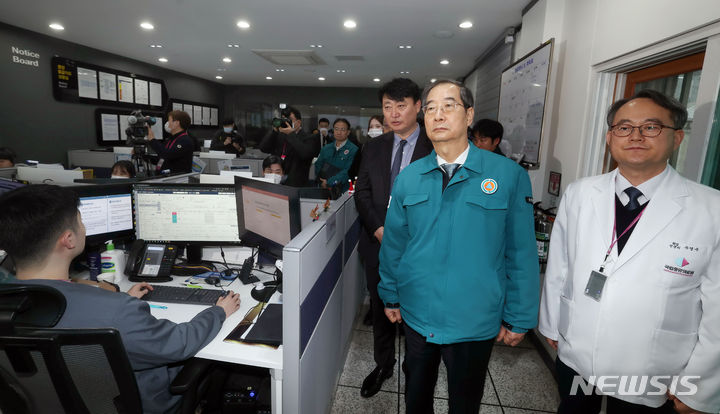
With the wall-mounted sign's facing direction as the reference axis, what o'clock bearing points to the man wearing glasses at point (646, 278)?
The man wearing glasses is roughly at 1 o'clock from the wall-mounted sign.

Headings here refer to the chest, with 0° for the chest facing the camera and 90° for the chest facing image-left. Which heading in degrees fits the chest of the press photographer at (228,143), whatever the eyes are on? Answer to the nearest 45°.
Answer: approximately 0°

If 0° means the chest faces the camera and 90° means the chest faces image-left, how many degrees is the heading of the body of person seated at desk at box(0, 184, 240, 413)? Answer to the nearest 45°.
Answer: approximately 225°
